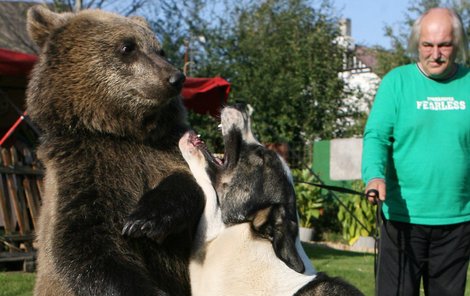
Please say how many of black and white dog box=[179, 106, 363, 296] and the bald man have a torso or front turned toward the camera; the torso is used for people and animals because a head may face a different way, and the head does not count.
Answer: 1

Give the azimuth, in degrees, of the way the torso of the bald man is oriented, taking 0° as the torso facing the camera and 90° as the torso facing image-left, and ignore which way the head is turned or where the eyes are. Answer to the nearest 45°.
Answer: approximately 0°

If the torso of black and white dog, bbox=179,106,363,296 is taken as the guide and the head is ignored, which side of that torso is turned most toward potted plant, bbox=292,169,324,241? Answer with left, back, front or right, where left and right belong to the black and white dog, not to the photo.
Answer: right

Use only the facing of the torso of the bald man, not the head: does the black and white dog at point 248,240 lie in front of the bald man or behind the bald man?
in front

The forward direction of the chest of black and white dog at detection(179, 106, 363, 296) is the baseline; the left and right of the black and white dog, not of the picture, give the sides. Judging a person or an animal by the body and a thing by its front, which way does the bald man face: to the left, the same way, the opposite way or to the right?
to the left

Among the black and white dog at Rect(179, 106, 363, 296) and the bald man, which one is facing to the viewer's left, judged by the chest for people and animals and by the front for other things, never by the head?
the black and white dog

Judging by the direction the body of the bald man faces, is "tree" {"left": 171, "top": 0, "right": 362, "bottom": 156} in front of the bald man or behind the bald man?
behind

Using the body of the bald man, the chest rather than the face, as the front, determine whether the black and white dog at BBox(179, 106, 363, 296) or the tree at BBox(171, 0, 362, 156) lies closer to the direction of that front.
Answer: the black and white dog

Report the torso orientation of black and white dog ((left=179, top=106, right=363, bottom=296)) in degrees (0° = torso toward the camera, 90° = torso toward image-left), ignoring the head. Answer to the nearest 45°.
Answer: approximately 90°

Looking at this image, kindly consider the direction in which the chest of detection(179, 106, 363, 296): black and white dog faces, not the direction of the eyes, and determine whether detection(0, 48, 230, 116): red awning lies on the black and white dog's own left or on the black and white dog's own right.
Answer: on the black and white dog's own right
